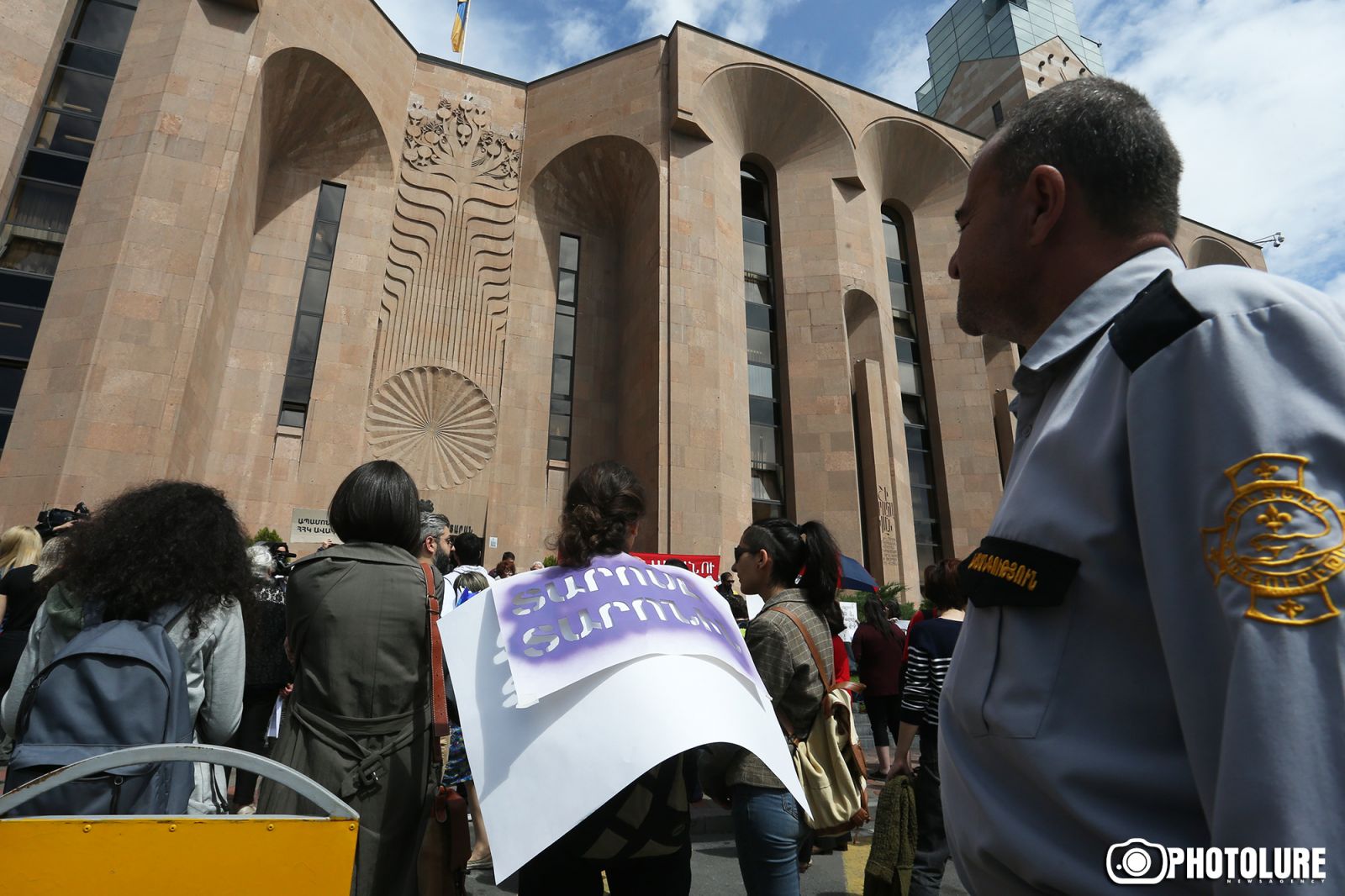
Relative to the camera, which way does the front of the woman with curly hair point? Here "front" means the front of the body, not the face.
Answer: away from the camera

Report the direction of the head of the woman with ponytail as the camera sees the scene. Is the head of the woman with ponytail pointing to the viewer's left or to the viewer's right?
to the viewer's left

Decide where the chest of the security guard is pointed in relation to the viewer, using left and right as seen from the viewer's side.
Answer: facing to the left of the viewer

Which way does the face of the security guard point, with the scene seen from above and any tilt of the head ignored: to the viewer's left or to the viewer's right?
to the viewer's left

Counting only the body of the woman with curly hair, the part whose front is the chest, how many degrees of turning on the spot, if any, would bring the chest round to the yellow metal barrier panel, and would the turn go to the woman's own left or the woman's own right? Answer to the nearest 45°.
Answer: approximately 180°

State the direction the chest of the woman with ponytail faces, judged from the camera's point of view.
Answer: to the viewer's left

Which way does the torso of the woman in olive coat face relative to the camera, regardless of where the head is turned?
away from the camera

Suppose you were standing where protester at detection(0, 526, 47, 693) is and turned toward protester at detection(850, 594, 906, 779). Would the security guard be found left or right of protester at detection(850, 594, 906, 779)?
right

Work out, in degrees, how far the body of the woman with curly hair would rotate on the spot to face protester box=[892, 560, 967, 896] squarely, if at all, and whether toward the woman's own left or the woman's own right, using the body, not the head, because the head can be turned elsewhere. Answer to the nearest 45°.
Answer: approximately 90° to the woman's own right

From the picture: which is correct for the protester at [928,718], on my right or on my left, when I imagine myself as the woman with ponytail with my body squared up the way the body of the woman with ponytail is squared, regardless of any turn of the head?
on my right
